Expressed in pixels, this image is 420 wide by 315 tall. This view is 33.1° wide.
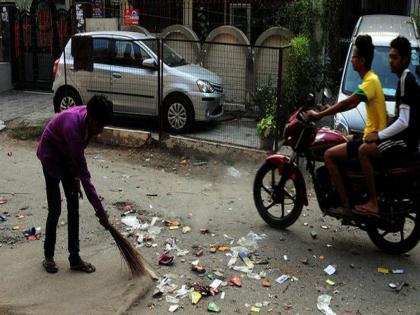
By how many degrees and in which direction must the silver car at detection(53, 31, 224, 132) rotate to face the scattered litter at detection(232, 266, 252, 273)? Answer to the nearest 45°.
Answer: approximately 45° to its right

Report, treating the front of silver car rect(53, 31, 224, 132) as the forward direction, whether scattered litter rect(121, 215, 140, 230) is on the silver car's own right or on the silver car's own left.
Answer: on the silver car's own right

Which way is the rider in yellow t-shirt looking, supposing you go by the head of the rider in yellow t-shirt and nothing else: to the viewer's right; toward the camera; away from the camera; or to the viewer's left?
to the viewer's left

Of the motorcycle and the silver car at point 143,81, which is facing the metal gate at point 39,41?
the motorcycle

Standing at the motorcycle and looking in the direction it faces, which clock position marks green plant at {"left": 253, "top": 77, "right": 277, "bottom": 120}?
The green plant is roughly at 1 o'clock from the motorcycle.

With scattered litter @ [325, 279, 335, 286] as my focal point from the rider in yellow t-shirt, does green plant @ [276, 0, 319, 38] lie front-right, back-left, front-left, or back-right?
back-right

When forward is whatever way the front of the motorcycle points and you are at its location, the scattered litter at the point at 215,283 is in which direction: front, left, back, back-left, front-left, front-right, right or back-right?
left

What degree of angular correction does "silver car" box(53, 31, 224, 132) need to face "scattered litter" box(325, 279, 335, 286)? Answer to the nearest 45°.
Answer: approximately 45° to its right

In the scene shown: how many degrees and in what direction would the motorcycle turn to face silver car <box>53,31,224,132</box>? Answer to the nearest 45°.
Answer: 0° — it already faces it

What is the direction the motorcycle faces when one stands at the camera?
facing away from the viewer and to the left of the viewer

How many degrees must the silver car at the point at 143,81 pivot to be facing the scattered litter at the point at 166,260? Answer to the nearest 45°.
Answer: approximately 45° to its right

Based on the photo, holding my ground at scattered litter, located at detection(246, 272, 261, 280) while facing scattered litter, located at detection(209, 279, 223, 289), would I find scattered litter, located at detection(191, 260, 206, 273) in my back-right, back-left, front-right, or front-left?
front-right

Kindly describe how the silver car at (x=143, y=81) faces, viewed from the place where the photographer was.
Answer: facing the viewer and to the right of the viewer

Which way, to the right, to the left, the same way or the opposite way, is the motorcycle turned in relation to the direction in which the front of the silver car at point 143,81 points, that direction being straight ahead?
the opposite way

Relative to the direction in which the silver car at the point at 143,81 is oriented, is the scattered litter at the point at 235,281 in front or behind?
in front

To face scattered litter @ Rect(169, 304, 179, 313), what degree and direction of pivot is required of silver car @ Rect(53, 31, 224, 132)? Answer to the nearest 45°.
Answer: approximately 45° to its right
